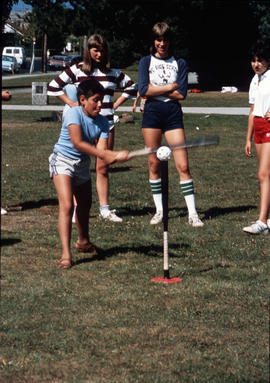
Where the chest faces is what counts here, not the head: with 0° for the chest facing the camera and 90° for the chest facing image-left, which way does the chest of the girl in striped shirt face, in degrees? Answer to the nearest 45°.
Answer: approximately 0°

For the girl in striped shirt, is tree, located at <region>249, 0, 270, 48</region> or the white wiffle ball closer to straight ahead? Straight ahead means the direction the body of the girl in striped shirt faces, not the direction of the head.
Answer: the white wiffle ball

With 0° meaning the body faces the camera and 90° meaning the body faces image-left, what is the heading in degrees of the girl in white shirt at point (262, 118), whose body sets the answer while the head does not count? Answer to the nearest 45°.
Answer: approximately 45°

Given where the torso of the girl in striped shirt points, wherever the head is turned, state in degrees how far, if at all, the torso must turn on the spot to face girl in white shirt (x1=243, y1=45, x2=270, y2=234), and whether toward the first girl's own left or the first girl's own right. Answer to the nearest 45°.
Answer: approximately 90° to the first girl's own left

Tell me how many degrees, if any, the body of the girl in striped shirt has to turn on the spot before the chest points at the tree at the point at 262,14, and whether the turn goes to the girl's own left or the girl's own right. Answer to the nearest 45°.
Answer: approximately 180°

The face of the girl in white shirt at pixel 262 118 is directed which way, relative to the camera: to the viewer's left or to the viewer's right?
to the viewer's left

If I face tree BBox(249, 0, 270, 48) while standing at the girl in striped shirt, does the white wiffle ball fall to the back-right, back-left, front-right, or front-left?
back-right
